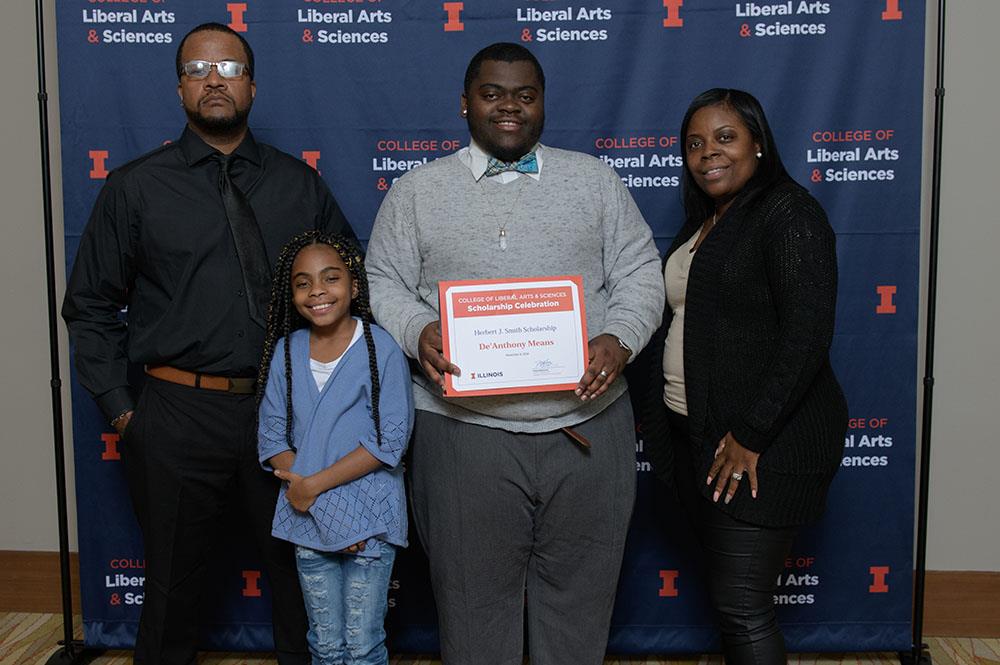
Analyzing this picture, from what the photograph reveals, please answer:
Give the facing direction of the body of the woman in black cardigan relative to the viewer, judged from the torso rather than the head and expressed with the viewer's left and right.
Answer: facing the viewer and to the left of the viewer

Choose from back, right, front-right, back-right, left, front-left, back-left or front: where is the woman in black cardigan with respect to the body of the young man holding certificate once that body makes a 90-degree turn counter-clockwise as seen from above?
front

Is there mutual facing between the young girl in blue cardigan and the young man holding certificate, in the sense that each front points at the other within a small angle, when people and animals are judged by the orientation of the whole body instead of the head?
no

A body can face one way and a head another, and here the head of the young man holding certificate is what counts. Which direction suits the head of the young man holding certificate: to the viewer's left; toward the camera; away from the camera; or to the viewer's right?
toward the camera

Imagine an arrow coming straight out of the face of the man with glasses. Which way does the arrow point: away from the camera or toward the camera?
toward the camera

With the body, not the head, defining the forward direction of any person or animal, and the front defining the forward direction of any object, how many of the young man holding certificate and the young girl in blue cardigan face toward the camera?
2

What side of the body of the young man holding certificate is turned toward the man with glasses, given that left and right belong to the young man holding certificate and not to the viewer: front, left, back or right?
right

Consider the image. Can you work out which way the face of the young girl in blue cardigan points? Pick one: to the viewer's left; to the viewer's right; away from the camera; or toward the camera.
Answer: toward the camera

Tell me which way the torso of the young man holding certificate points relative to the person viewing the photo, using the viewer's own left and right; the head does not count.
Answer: facing the viewer

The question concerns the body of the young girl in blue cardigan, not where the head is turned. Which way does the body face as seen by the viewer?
toward the camera

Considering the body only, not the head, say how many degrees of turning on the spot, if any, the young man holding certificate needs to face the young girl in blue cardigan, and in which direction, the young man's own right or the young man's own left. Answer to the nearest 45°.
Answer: approximately 90° to the young man's own right

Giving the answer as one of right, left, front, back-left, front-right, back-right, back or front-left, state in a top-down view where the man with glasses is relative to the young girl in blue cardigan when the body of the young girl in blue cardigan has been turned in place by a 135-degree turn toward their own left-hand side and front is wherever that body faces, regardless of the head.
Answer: left

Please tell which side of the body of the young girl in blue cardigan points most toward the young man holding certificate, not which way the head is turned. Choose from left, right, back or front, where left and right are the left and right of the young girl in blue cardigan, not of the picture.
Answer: left

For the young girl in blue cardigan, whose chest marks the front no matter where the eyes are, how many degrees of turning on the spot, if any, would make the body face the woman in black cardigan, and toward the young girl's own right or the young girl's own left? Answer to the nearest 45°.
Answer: approximately 90° to the young girl's own left

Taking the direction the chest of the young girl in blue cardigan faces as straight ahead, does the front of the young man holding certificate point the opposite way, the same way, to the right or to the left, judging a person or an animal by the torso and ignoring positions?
the same way
